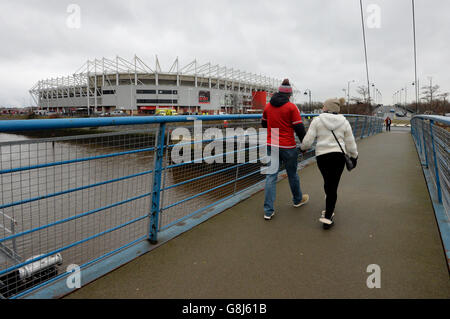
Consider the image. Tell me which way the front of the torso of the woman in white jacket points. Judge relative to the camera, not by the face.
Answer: away from the camera
